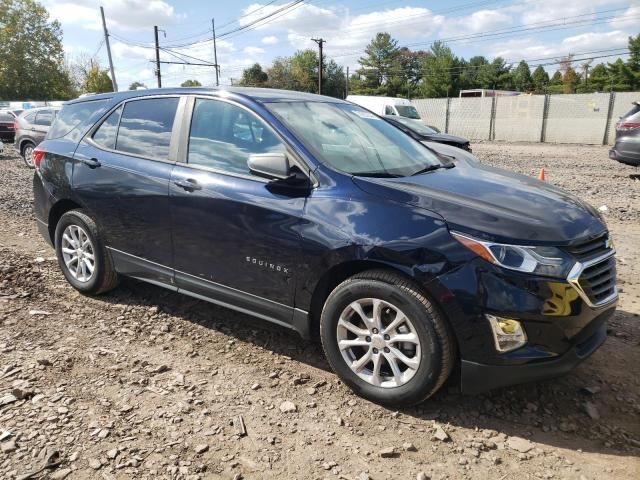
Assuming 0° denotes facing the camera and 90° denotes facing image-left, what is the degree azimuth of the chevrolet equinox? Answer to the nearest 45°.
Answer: approximately 315°

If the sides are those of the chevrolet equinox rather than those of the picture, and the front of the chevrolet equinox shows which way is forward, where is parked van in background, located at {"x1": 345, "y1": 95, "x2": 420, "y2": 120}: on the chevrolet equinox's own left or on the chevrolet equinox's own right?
on the chevrolet equinox's own left

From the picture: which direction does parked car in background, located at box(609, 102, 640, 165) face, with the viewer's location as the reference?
facing away from the viewer and to the right of the viewer

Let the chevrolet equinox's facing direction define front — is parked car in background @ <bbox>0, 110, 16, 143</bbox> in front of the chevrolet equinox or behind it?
behind

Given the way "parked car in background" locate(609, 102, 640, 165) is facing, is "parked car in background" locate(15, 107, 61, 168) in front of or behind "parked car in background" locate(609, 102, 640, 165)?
behind

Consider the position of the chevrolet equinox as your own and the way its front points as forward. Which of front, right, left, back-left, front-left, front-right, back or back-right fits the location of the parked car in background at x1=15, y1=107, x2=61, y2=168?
back

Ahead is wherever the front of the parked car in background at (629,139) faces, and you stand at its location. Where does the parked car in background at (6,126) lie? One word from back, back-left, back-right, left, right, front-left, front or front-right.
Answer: back-left

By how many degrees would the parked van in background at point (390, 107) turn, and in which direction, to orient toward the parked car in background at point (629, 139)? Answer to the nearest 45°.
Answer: approximately 45° to its right
